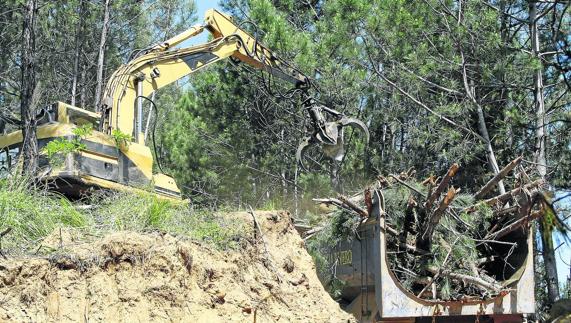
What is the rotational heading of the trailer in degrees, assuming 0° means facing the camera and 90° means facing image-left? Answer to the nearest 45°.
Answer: approximately 180°

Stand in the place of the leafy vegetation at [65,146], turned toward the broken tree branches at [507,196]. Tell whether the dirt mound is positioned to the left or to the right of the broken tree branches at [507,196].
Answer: right

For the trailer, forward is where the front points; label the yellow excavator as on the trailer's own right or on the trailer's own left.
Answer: on the trailer's own left

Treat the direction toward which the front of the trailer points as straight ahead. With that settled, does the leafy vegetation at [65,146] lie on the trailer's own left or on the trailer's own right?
on the trailer's own left
